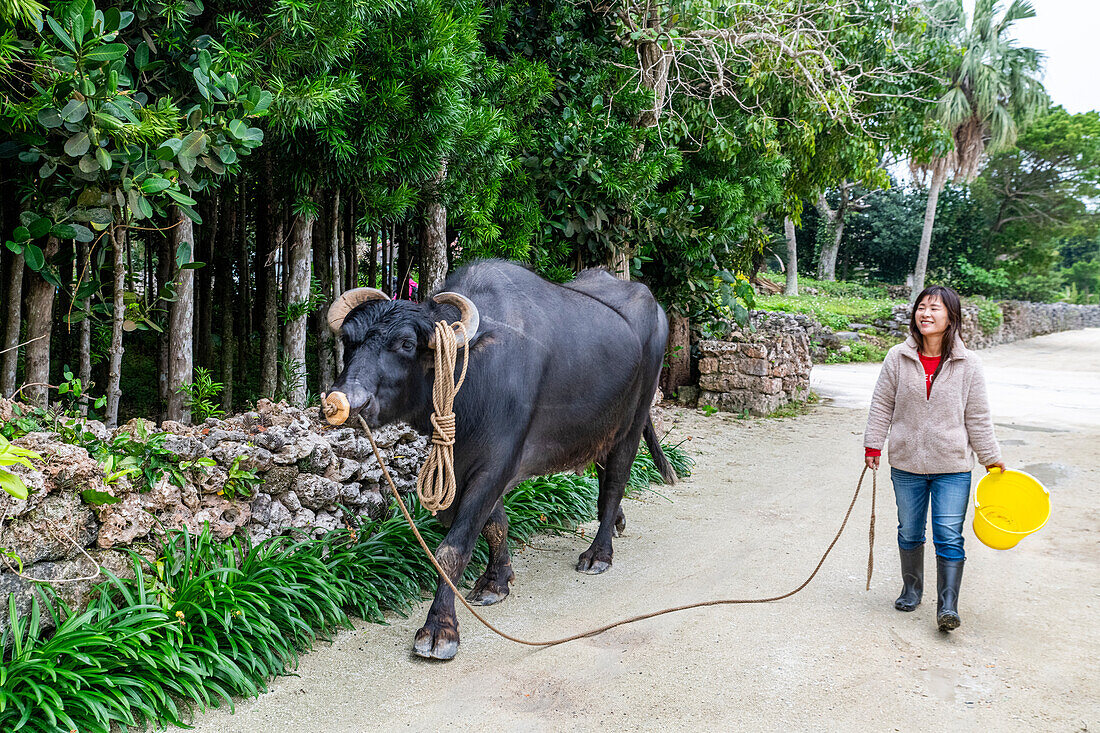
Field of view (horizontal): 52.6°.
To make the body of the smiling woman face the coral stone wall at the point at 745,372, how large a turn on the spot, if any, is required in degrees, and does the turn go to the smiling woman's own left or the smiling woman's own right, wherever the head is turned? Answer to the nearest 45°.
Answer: approximately 180°

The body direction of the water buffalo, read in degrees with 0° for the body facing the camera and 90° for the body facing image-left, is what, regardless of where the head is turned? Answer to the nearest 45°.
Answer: approximately 45°

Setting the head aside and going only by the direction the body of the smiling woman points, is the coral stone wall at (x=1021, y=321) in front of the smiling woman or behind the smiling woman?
behind

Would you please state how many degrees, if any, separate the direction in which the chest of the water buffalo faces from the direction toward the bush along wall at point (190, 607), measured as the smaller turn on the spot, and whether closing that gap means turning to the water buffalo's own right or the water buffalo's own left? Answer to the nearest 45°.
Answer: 0° — it already faces it

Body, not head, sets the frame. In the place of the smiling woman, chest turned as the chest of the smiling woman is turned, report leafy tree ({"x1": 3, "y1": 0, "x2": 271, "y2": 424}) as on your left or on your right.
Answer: on your right

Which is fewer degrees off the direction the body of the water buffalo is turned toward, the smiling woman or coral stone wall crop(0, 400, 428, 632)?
the coral stone wall

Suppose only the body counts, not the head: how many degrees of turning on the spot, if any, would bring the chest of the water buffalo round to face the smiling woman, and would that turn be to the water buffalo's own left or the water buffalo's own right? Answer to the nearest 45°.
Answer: approximately 135° to the water buffalo's own left

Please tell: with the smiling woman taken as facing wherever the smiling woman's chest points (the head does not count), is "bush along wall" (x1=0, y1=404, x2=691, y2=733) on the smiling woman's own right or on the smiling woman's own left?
on the smiling woman's own right

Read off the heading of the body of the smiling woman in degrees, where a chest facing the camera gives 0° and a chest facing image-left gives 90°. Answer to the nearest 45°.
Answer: approximately 0°

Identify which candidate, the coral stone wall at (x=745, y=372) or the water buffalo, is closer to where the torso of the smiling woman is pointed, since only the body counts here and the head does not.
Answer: the water buffalo
